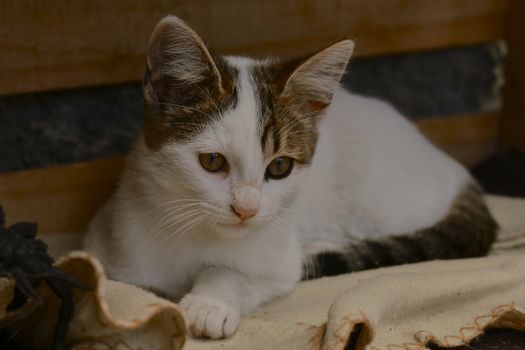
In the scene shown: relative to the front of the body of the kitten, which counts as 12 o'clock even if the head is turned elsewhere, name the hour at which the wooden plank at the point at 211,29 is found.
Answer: The wooden plank is roughly at 4 o'clock from the kitten.

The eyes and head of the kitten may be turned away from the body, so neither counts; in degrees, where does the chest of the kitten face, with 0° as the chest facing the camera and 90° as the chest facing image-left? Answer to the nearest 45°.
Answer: approximately 45°
